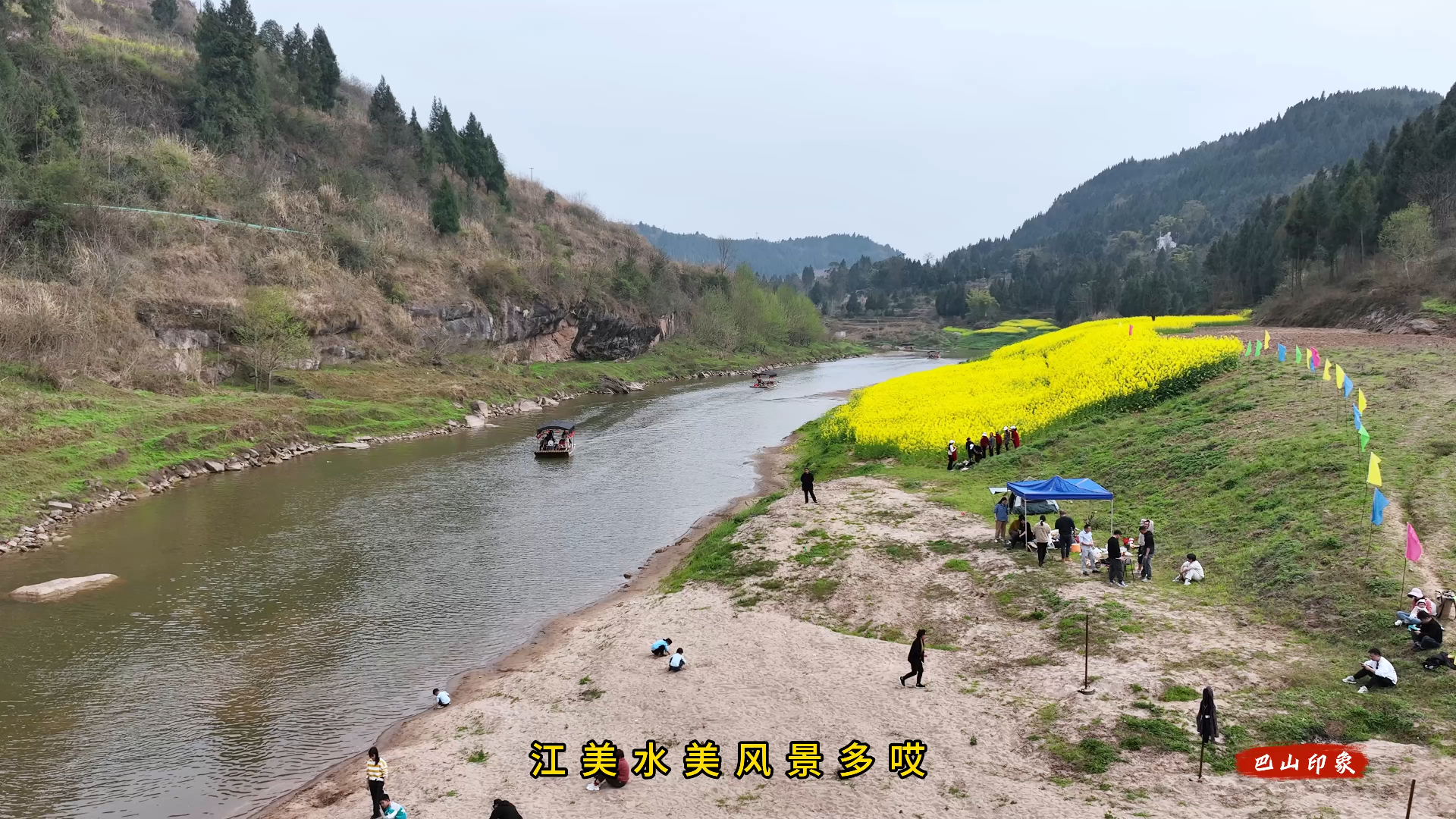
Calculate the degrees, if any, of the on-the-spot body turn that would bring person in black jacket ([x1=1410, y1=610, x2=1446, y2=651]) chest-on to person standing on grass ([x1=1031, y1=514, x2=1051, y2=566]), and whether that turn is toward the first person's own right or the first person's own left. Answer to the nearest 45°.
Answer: approximately 45° to the first person's own right

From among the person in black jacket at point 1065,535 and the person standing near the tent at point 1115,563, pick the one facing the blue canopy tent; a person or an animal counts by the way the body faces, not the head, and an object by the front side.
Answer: the person in black jacket

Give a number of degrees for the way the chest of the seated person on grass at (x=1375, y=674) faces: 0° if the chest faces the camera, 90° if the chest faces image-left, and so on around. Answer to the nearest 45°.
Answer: approximately 90°

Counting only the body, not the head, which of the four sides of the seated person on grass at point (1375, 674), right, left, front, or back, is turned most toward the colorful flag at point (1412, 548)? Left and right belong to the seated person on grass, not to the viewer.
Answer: right

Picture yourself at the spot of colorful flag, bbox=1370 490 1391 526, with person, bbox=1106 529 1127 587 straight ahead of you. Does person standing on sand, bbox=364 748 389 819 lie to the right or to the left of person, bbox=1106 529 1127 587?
left

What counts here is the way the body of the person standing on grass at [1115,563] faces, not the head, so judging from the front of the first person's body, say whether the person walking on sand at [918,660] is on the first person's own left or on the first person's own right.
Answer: on the first person's own right

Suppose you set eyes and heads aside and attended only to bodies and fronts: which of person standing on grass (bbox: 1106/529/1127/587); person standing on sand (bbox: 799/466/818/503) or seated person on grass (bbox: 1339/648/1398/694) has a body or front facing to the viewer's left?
the seated person on grass

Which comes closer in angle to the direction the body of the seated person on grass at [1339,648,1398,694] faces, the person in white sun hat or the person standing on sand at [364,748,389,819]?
the person standing on sand

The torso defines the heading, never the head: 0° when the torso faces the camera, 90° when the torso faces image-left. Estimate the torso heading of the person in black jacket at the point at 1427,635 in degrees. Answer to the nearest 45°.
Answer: approximately 90°
